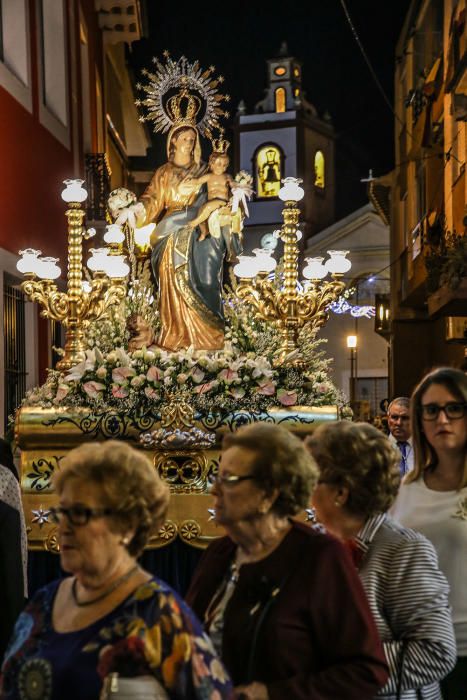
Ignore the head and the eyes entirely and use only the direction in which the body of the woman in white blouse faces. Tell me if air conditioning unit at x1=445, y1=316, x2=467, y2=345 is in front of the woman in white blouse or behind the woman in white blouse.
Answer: behind

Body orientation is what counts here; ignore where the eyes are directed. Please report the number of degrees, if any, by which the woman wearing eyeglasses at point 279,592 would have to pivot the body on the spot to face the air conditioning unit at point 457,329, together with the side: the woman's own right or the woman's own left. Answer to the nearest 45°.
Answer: approximately 135° to the woman's own right

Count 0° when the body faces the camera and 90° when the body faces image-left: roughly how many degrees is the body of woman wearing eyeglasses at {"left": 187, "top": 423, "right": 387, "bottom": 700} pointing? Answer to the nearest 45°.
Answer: approximately 45°

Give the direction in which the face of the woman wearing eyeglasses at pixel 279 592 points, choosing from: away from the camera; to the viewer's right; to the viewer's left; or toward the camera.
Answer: to the viewer's left

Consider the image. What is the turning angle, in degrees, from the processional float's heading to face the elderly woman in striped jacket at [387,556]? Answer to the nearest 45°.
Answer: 0° — it already faces them

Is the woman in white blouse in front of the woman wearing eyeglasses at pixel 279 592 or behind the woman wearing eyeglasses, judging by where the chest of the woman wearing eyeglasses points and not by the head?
behind

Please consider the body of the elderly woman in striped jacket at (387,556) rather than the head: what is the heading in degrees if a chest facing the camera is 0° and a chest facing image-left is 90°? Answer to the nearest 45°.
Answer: approximately 90°

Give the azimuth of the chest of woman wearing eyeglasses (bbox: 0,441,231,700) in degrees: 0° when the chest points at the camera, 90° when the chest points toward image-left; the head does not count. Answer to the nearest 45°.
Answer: approximately 45°

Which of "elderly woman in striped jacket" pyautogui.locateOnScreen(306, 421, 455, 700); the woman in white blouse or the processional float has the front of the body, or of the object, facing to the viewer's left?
the elderly woman in striped jacket

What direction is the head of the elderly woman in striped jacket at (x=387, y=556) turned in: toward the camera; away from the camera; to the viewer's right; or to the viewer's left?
to the viewer's left

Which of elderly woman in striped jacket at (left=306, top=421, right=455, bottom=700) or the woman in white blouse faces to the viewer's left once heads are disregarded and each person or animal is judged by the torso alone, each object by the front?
the elderly woman in striped jacket

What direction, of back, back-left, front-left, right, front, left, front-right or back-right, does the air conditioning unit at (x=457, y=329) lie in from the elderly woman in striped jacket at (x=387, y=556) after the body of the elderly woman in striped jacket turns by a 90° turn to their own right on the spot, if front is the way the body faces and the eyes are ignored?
front

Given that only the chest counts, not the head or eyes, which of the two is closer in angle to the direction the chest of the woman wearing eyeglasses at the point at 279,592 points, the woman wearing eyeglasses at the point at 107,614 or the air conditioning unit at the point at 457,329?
the woman wearing eyeglasses

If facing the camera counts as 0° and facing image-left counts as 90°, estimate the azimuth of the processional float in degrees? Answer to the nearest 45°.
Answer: approximately 0°

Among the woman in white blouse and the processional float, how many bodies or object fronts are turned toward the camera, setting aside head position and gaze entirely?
2
